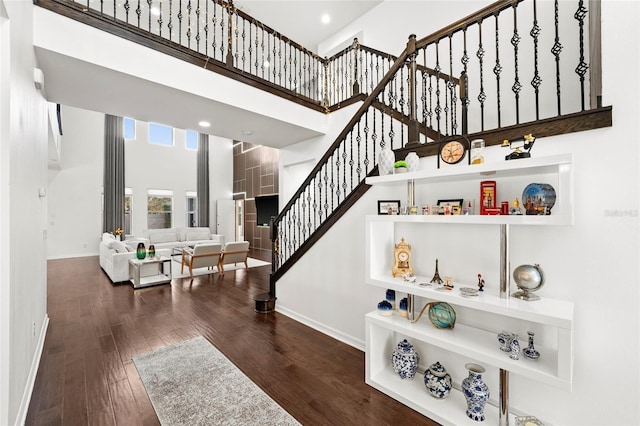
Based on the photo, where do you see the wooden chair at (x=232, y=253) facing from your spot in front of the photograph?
facing away from the viewer and to the left of the viewer

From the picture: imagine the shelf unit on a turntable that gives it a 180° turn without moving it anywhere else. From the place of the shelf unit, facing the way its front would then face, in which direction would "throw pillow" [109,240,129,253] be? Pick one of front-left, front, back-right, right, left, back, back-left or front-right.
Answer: back-left

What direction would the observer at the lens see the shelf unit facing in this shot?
facing the viewer and to the left of the viewer

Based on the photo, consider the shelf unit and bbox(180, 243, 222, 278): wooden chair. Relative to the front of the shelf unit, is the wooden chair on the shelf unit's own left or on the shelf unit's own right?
on the shelf unit's own right

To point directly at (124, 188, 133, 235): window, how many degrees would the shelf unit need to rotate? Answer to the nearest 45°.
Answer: approximately 45° to its right

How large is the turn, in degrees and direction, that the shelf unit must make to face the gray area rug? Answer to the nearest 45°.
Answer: approximately 45° to its right

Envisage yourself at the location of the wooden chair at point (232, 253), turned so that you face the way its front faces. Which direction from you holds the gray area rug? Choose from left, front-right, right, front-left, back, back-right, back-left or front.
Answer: back-left

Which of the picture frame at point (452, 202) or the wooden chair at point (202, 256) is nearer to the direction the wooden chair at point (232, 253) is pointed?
the wooden chair

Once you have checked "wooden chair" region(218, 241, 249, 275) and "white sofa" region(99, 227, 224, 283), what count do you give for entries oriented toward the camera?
1

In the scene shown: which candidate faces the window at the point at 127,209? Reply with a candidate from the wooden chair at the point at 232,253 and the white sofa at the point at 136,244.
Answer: the wooden chair

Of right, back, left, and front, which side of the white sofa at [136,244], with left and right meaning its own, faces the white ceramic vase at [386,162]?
front

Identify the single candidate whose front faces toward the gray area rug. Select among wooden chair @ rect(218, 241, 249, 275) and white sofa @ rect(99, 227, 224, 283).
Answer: the white sofa
